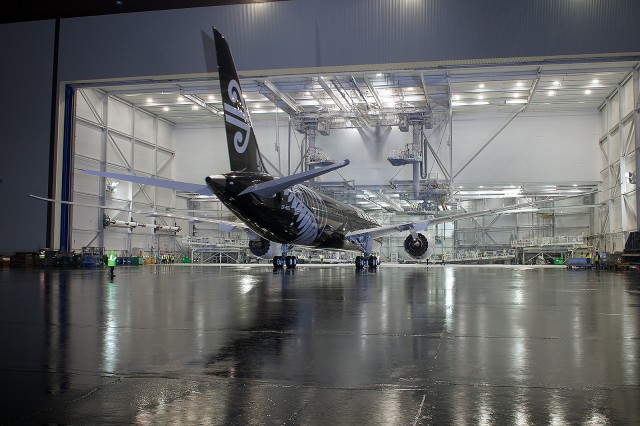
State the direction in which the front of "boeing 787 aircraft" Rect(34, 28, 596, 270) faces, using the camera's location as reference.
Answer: facing away from the viewer and to the right of the viewer

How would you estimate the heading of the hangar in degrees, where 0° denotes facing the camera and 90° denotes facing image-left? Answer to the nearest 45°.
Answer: approximately 0°
